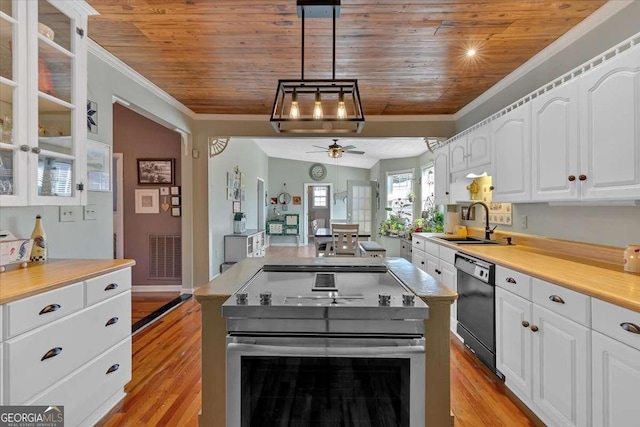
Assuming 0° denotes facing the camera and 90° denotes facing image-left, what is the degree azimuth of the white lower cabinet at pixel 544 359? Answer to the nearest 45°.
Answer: approximately 45°

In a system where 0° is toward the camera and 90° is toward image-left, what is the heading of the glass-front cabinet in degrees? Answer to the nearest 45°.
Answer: approximately 315°

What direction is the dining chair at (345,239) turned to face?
away from the camera

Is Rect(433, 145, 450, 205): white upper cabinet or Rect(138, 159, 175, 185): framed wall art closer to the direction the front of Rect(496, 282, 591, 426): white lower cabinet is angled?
the framed wall art

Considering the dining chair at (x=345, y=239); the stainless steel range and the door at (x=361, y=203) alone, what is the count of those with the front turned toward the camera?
2

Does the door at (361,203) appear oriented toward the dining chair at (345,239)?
yes

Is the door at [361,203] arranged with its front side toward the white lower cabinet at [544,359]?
yes

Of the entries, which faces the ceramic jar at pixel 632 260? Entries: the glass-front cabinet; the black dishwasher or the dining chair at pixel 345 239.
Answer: the glass-front cabinet

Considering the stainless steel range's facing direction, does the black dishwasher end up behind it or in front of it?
behind

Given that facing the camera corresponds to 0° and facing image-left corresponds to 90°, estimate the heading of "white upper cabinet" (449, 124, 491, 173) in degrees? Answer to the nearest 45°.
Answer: approximately 45°

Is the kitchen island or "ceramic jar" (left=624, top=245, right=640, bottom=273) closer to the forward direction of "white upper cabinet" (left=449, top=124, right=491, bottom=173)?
the kitchen island

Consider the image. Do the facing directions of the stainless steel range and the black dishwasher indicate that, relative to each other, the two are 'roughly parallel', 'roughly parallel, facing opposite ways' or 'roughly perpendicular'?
roughly perpendicular
